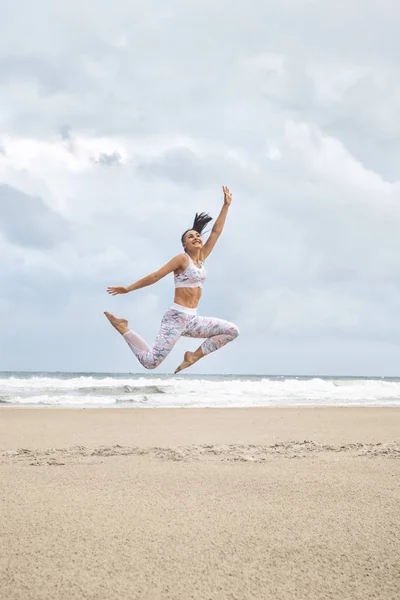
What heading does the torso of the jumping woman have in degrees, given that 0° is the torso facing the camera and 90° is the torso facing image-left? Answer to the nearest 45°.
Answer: approximately 315°
